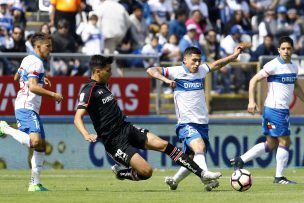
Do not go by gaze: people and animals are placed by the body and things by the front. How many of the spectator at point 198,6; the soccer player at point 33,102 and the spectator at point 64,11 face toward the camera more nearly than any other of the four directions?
2

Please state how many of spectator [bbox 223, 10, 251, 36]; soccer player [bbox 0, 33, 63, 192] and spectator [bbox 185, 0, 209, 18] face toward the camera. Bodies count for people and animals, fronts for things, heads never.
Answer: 2

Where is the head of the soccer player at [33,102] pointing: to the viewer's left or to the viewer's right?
to the viewer's right

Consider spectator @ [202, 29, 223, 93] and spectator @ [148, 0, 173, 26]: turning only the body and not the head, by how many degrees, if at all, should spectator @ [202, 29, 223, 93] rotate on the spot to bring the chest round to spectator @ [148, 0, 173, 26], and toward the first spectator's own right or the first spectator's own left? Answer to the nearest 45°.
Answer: approximately 135° to the first spectator's own right

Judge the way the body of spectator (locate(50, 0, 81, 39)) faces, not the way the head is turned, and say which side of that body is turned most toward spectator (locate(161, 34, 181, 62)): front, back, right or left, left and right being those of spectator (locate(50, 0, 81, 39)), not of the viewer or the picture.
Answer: left

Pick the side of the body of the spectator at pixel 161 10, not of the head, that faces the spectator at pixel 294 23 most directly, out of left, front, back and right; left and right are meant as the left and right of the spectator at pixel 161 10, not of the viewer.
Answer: left

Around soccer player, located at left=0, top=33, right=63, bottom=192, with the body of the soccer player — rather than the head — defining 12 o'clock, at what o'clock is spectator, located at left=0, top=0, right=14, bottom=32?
The spectator is roughly at 9 o'clock from the soccer player.
